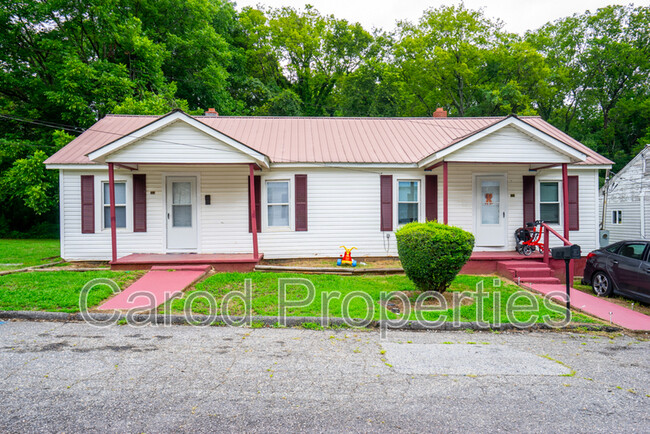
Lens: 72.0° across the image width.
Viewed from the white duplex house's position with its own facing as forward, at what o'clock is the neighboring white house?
The neighboring white house is roughly at 8 o'clock from the white duplex house.

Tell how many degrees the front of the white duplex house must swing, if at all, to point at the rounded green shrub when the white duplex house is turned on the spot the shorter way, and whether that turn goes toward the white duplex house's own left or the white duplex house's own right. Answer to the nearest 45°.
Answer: approximately 45° to the white duplex house's own left

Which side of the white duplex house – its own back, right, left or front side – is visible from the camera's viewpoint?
front

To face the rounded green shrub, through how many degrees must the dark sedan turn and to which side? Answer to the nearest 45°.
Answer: approximately 90° to its right

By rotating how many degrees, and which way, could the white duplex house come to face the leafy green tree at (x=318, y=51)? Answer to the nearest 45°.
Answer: approximately 180°
